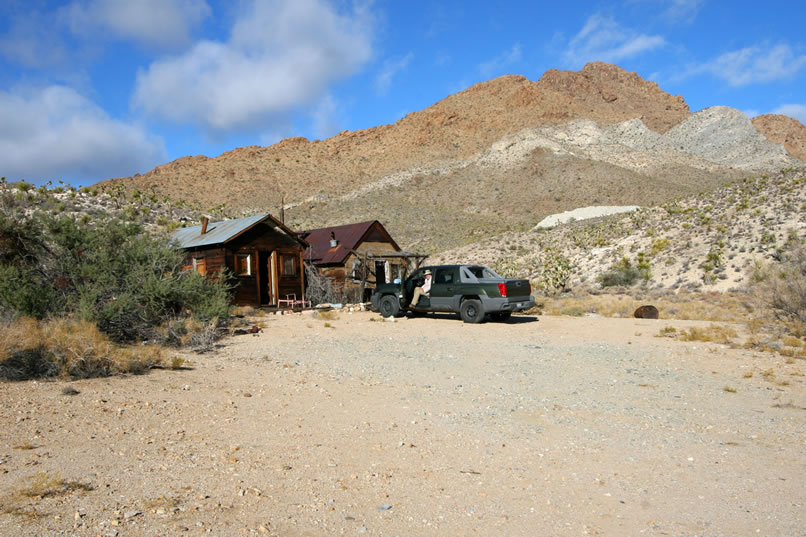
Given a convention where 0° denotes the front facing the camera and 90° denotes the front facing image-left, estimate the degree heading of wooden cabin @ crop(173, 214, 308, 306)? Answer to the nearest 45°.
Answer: approximately 315°

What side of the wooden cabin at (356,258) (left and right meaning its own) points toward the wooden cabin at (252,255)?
right

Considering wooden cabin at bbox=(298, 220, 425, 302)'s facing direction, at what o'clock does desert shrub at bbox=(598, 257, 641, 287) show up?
The desert shrub is roughly at 10 o'clock from the wooden cabin.

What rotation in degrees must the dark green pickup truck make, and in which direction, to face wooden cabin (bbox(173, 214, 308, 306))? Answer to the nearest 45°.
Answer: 0° — it already faces it

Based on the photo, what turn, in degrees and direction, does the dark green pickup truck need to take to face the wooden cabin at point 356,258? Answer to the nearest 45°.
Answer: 0° — it already faces it

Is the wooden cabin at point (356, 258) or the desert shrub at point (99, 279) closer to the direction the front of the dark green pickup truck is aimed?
the wooden cabin

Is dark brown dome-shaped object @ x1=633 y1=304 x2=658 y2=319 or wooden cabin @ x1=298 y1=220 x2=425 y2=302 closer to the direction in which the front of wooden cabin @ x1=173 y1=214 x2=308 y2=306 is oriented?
the dark brown dome-shaped object

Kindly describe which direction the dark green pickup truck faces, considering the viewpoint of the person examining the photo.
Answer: facing away from the viewer and to the left of the viewer

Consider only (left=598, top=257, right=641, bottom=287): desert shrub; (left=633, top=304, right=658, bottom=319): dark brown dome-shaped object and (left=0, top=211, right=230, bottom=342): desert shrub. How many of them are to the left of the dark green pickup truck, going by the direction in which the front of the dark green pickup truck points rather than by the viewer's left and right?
1
